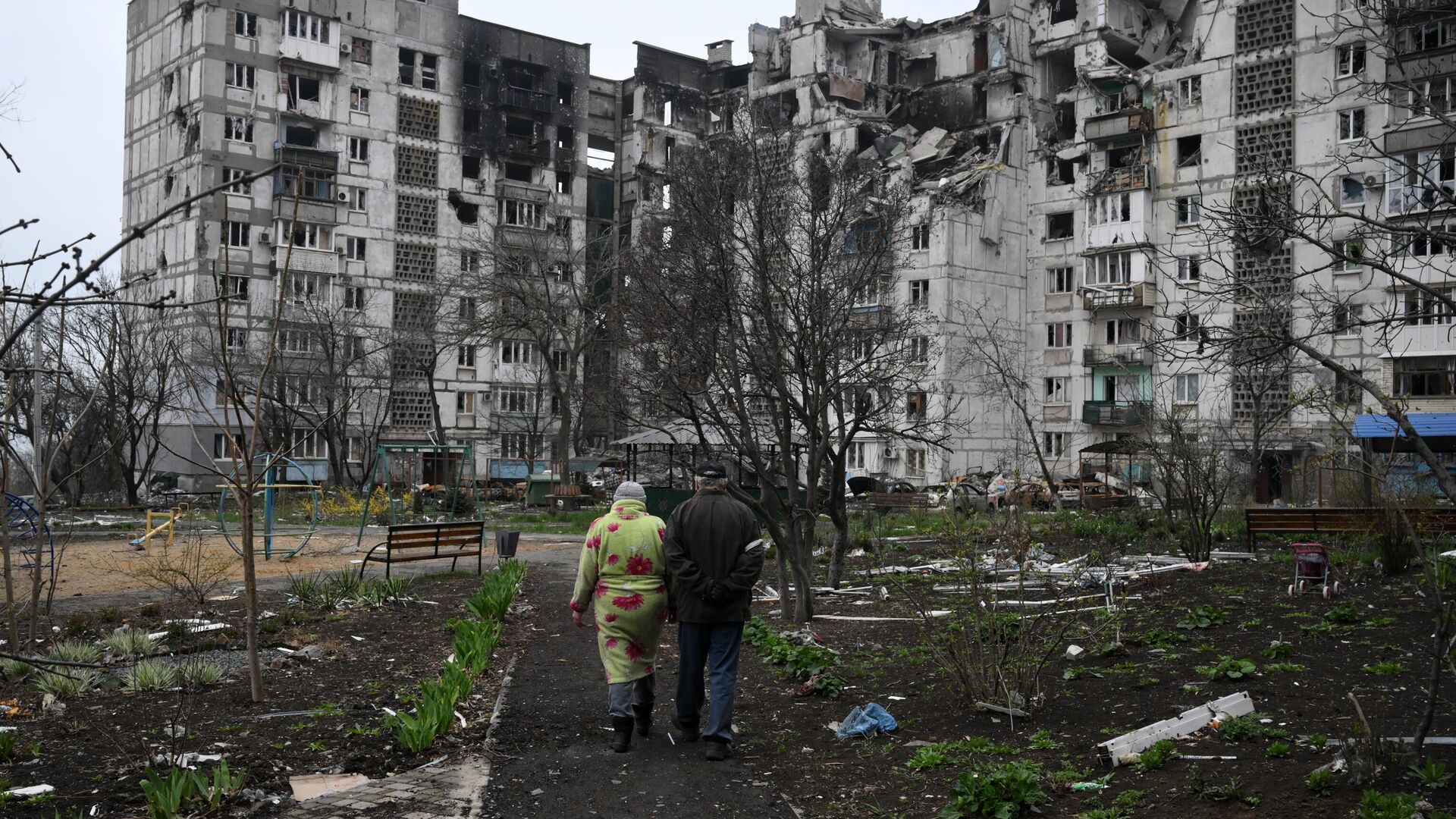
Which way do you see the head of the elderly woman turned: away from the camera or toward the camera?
away from the camera

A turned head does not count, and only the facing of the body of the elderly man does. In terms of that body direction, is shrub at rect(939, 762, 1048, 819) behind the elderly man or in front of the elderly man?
behind

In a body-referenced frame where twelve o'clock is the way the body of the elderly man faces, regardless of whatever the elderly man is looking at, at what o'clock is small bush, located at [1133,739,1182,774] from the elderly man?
The small bush is roughly at 4 o'clock from the elderly man.

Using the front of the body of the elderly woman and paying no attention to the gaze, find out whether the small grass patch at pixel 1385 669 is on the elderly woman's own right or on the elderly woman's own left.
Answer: on the elderly woman's own right

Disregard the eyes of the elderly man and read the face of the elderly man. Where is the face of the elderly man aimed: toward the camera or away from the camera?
away from the camera

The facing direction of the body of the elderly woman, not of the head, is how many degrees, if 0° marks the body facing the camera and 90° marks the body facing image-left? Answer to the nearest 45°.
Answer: approximately 180°

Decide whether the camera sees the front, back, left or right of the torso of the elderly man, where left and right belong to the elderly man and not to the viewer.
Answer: back

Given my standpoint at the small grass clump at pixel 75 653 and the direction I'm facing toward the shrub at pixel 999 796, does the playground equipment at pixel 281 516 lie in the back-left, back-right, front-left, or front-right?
back-left
